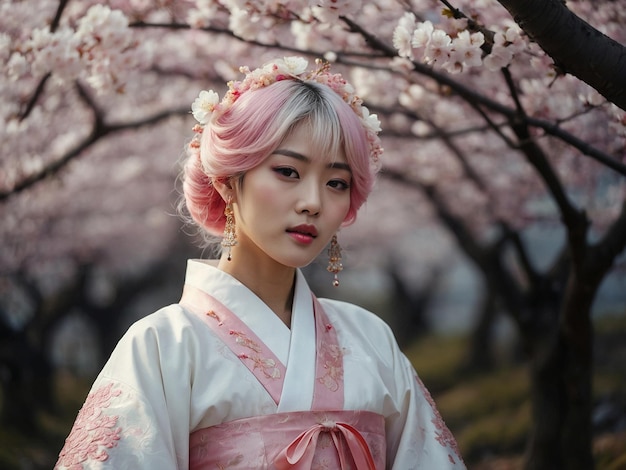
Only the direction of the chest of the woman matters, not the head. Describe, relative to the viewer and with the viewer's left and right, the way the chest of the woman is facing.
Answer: facing the viewer and to the right of the viewer
